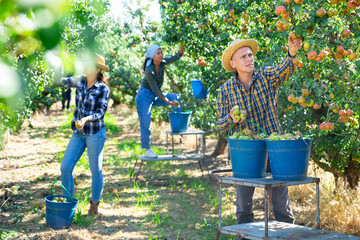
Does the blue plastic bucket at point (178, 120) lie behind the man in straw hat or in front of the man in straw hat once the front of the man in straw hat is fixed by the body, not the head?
behind

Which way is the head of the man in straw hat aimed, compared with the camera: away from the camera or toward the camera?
toward the camera

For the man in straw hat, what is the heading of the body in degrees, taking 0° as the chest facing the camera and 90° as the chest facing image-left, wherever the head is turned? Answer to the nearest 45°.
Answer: approximately 0°

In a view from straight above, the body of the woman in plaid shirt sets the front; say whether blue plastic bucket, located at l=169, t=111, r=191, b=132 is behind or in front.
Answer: behind

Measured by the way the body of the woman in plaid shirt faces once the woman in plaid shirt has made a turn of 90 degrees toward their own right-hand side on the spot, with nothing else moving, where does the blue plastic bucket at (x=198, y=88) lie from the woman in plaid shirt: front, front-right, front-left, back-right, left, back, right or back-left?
right

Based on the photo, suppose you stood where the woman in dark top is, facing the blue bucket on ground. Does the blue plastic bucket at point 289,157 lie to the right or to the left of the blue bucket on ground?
left

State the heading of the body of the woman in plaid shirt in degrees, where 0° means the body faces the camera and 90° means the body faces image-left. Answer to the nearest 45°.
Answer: approximately 45°

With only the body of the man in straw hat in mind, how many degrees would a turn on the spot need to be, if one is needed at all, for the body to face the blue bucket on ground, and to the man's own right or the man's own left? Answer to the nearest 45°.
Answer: approximately 90° to the man's own right
